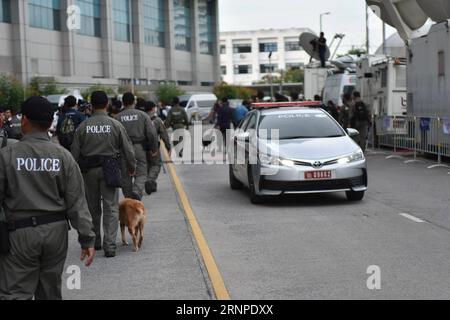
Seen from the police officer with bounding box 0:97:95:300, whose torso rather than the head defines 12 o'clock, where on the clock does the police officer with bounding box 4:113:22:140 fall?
the police officer with bounding box 4:113:22:140 is roughly at 12 o'clock from the police officer with bounding box 0:97:95:300.

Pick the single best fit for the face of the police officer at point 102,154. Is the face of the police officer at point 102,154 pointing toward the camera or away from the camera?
away from the camera

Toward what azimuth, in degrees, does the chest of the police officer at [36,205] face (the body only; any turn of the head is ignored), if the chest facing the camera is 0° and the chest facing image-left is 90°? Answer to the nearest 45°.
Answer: approximately 180°

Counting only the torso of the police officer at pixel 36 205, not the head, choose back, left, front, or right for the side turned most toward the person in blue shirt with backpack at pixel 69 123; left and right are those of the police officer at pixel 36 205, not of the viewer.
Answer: front

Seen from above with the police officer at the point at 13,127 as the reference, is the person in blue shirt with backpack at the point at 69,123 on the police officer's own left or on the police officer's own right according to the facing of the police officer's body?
on the police officer's own right

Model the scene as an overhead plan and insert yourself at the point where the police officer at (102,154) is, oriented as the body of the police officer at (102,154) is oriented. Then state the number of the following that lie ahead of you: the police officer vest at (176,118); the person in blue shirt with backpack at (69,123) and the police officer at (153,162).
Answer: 3

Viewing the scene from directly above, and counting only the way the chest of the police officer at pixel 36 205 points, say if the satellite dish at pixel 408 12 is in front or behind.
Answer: in front

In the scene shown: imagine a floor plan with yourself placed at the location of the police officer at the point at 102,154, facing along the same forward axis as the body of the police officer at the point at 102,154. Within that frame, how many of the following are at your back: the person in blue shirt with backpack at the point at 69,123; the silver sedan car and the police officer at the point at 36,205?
1

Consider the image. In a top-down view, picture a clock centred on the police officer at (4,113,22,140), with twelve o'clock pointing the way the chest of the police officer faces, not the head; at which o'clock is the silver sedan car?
The silver sedan car is roughly at 4 o'clock from the police officer.

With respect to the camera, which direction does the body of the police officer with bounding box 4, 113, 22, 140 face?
away from the camera

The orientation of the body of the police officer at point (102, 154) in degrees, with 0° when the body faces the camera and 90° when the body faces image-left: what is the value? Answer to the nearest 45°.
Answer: approximately 180°

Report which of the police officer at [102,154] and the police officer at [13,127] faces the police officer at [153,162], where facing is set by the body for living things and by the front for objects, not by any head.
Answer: the police officer at [102,154]

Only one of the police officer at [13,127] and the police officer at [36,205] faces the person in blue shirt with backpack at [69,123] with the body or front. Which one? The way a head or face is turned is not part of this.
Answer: the police officer at [36,205]

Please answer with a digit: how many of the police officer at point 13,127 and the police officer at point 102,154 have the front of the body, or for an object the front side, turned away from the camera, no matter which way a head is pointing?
2

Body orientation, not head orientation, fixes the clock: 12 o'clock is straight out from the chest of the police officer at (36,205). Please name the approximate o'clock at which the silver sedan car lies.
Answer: The silver sedan car is roughly at 1 o'clock from the police officer.
